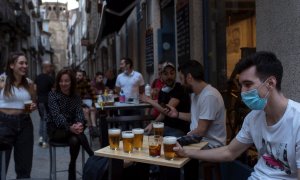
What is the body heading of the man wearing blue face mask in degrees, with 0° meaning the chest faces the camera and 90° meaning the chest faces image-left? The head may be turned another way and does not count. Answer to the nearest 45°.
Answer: approximately 45°

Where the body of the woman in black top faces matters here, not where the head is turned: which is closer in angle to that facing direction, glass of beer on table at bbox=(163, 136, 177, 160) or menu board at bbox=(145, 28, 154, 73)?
the glass of beer on table

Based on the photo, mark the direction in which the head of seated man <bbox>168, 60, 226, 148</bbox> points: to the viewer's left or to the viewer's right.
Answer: to the viewer's left

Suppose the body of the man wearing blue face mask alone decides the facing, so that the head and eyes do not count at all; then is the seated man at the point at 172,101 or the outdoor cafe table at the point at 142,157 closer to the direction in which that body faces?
the outdoor cafe table

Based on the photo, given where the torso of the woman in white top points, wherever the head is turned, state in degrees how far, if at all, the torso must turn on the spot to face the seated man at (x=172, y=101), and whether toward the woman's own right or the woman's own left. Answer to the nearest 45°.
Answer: approximately 45° to the woman's own left

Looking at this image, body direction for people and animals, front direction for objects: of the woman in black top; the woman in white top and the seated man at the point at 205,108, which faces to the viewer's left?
the seated man

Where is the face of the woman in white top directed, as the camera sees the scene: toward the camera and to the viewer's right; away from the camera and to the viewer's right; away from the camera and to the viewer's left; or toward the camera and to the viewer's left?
toward the camera and to the viewer's right
